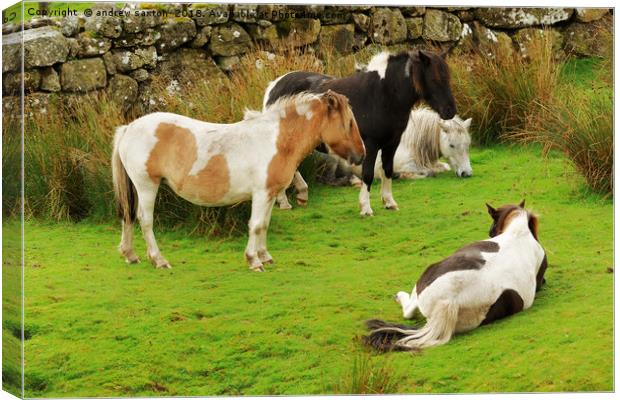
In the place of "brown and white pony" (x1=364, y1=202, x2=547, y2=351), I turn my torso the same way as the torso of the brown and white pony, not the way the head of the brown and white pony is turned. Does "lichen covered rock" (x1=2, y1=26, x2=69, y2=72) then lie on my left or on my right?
on my left

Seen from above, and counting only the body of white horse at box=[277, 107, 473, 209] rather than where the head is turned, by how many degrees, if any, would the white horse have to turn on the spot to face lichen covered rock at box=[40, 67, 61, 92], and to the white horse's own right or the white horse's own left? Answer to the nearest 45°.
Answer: approximately 135° to the white horse's own right

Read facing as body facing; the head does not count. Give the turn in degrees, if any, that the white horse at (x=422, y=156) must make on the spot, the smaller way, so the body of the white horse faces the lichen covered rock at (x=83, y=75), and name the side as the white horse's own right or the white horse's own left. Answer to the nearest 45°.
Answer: approximately 135° to the white horse's own right

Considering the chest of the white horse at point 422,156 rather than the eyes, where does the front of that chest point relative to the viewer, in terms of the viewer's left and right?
facing to the right of the viewer

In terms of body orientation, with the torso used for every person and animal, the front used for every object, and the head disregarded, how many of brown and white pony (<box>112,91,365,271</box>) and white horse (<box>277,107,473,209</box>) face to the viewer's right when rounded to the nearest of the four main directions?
2

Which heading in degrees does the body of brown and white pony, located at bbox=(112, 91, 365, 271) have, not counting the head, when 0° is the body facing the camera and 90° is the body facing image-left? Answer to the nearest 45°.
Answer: approximately 270°

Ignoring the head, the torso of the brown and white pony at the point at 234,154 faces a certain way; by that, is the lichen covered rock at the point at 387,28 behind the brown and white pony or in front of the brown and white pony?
in front

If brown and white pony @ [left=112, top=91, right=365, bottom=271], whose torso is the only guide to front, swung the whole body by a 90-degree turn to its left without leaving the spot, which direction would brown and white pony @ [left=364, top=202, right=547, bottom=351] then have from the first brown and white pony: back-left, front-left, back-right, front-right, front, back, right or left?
back-right

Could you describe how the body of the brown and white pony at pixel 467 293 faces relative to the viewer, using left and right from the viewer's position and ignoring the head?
facing away from the viewer and to the right of the viewer

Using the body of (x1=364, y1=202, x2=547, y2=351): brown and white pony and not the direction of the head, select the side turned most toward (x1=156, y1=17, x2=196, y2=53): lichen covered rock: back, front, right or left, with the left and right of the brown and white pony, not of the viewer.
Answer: left
